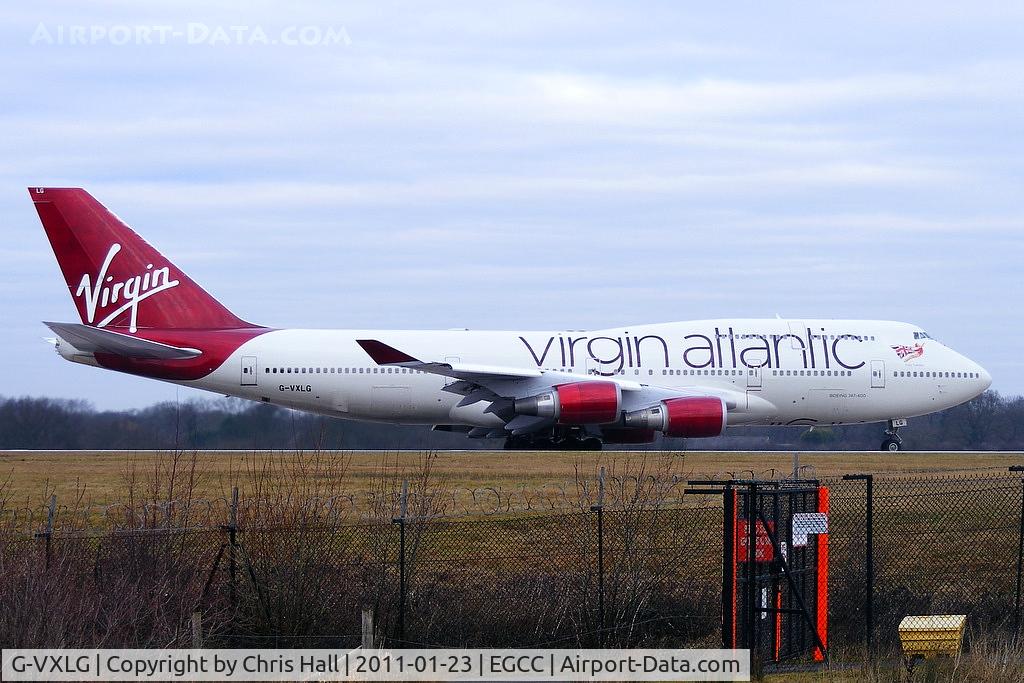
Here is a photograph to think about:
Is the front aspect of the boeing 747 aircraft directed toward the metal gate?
no

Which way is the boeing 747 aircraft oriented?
to the viewer's right

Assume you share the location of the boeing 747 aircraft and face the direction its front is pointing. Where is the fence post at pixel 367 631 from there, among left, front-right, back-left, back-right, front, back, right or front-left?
right

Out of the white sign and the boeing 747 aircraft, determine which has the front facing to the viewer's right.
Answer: the boeing 747 aircraft

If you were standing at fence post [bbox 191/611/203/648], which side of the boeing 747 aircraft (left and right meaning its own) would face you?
right

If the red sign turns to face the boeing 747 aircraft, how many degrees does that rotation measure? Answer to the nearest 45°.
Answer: approximately 180°

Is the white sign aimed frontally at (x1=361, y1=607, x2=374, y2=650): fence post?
no

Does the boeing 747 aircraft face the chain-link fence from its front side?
no

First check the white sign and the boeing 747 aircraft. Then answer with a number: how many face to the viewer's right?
1

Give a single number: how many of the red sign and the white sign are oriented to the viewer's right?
0

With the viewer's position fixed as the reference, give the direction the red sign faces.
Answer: facing the viewer

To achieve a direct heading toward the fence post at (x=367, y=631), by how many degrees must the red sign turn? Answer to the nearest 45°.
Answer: approximately 90° to its right

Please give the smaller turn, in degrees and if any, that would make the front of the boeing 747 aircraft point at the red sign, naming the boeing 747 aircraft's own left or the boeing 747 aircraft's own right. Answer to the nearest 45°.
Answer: approximately 90° to the boeing 747 aircraft's own right
